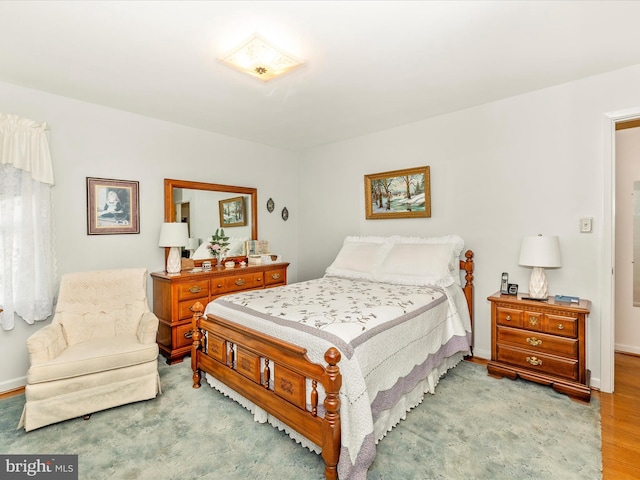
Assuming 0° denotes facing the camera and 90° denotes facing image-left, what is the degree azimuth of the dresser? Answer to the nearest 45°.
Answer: approximately 315°

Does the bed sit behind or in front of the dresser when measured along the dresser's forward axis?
in front

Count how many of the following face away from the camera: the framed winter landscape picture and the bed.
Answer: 0

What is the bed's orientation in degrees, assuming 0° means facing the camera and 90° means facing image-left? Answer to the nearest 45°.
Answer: approximately 45°

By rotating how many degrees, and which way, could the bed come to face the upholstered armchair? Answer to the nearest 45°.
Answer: approximately 45° to its right

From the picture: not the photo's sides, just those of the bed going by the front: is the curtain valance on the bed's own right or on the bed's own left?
on the bed's own right

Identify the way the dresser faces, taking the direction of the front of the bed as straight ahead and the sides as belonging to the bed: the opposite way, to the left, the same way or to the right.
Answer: to the left

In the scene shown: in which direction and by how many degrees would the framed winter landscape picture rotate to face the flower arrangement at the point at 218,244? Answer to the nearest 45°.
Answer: approximately 45° to its right

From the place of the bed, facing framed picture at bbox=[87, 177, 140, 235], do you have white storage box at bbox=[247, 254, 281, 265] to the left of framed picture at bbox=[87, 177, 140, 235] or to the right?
right
